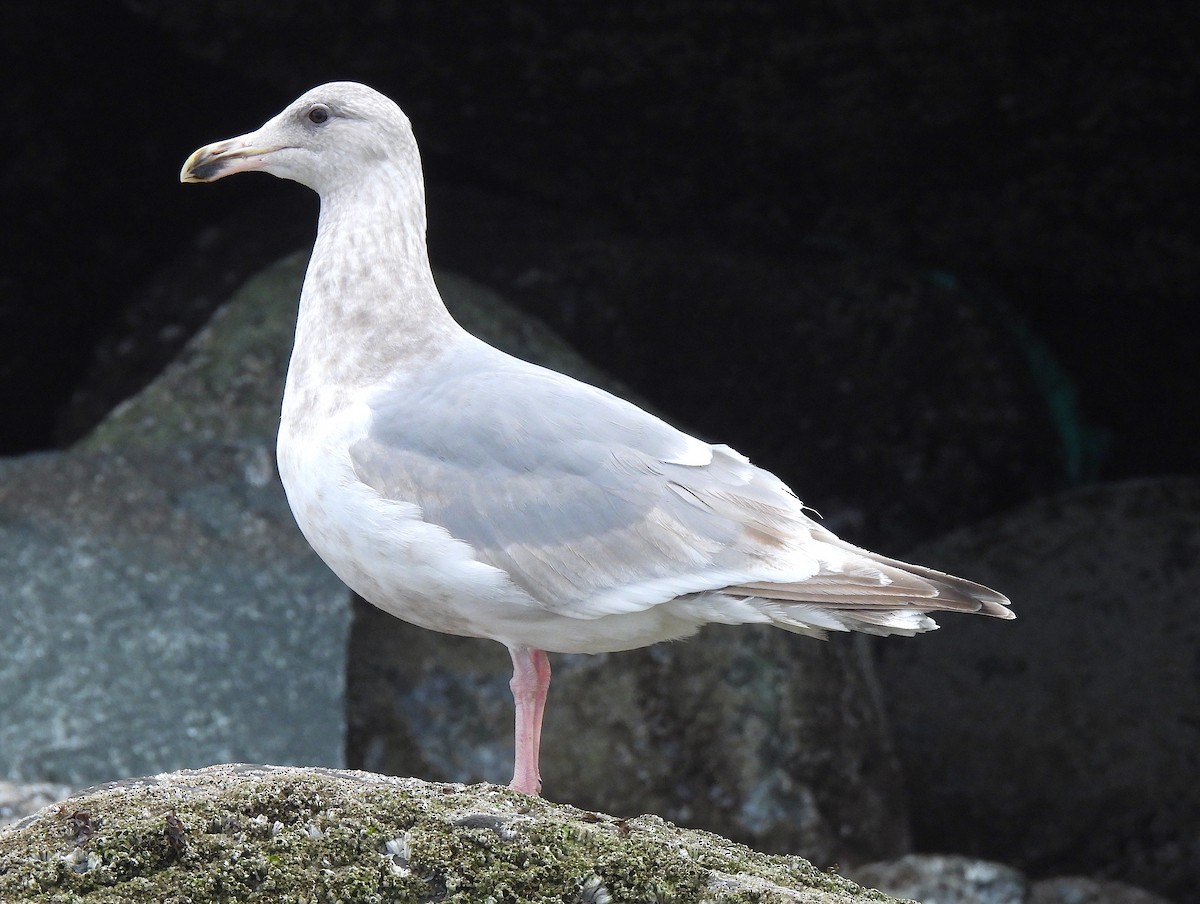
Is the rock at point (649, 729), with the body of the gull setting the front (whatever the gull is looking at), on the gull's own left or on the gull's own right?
on the gull's own right

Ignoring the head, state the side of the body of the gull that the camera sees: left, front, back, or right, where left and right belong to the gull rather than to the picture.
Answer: left

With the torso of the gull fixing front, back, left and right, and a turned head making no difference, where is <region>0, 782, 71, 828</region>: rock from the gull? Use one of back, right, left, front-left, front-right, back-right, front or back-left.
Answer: front-right

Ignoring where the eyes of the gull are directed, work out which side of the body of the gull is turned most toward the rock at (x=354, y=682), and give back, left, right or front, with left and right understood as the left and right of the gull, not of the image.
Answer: right

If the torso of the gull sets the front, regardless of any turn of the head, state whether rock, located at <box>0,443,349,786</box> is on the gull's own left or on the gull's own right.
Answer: on the gull's own right

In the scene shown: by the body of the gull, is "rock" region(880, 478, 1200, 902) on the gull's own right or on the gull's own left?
on the gull's own right
